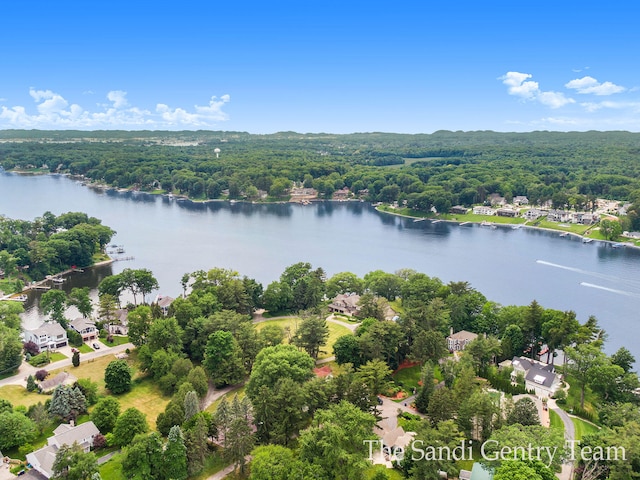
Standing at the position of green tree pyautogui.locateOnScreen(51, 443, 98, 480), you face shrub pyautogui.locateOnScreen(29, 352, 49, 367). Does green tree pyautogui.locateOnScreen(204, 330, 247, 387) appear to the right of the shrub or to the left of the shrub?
right

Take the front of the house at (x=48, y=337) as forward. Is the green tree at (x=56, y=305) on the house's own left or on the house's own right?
on the house's own left

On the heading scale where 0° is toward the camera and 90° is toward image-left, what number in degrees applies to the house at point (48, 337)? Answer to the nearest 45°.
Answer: approximately 315°

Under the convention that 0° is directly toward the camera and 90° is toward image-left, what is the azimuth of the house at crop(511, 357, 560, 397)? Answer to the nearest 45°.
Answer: approximately 45°

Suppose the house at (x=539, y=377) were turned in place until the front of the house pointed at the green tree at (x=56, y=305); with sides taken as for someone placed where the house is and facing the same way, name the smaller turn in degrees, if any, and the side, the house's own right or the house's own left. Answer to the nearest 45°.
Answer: approximately 45° to the house's own right

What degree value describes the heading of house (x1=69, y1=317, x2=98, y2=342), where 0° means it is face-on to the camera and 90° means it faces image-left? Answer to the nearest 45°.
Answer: approximately 315°
